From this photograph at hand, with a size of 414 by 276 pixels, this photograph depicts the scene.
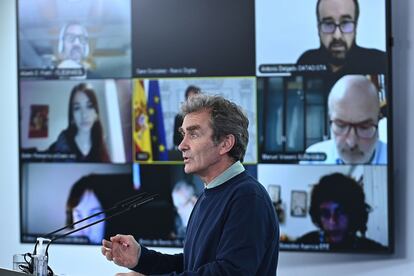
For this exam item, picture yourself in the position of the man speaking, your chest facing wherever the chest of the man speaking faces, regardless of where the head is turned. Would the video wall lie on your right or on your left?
on your right

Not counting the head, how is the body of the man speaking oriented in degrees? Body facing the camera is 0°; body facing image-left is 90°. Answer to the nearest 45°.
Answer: approximately 90°

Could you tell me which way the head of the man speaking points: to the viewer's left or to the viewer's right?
to the viewer's left
